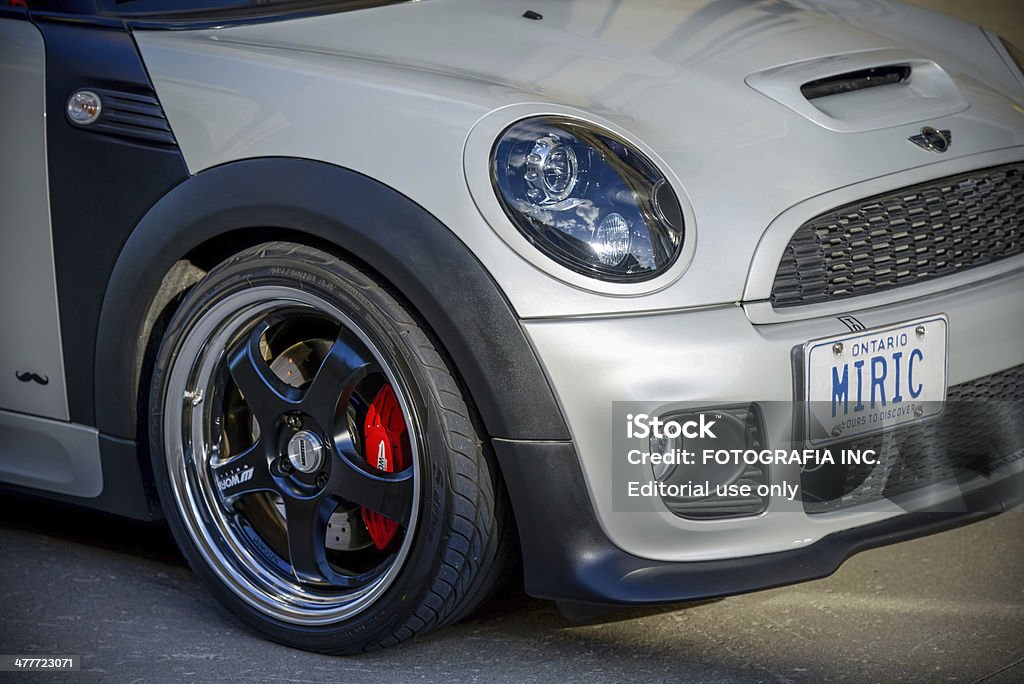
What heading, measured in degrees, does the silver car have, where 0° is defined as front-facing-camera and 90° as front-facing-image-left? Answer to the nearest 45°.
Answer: approximately 315°
